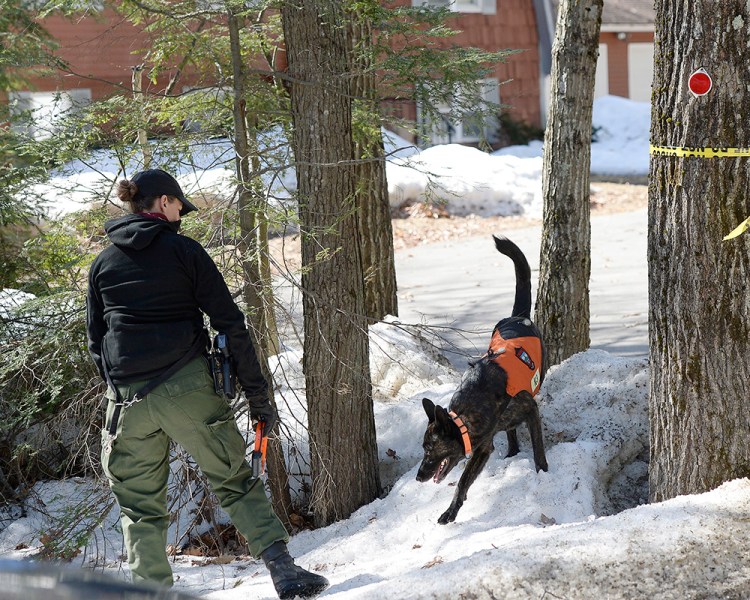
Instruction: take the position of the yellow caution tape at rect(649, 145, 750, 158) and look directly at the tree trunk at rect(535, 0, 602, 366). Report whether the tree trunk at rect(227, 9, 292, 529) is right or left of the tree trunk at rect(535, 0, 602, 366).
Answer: left

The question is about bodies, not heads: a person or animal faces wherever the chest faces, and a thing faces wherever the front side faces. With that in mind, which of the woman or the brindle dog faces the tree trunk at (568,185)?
the woman

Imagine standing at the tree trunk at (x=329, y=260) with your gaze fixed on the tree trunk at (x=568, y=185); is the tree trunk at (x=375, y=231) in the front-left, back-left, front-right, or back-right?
front-left

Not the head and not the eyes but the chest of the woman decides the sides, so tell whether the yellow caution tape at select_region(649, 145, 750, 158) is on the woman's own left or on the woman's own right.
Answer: on the woman's own right

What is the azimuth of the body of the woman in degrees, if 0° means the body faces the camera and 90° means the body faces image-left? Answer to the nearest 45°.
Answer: approximately 225°

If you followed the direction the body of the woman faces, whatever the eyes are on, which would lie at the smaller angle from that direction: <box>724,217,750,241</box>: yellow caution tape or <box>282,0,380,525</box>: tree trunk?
the tree trunk

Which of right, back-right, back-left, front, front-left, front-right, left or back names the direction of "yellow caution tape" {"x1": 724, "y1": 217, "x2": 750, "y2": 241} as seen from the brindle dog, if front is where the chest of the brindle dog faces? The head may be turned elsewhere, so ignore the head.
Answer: left

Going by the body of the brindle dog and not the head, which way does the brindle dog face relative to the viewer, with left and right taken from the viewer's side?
facing the viewer and to the left of the viewer

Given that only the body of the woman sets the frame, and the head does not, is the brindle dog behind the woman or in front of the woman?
in front

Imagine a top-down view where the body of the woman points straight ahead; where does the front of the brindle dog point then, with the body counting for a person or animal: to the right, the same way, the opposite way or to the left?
the opposite way

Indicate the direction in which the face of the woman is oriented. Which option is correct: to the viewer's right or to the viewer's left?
to the viewer's right

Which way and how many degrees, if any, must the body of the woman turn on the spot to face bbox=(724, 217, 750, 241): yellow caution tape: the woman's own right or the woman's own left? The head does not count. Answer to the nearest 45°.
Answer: approximately 45° to the woman's own right

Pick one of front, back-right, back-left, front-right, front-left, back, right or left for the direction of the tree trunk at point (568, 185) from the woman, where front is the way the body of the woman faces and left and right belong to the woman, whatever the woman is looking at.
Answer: front

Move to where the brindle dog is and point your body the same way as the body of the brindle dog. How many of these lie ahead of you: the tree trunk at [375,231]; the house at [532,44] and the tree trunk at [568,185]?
0

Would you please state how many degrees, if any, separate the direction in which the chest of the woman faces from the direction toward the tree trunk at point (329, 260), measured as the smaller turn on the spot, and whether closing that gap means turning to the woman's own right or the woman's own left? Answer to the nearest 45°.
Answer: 0° — they already face it

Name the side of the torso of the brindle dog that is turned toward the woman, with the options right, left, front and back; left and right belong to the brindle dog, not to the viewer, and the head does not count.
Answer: front
